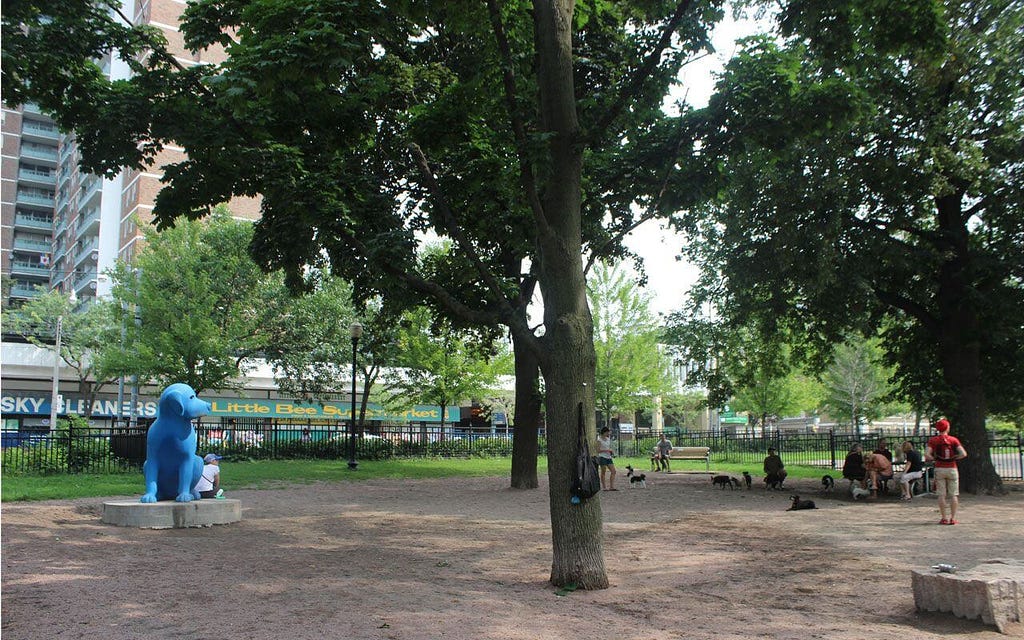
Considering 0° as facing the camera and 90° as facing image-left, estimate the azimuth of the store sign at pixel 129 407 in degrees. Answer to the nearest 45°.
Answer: approximately 0°

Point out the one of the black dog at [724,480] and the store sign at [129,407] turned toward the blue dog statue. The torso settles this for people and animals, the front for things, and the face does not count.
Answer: the store sign

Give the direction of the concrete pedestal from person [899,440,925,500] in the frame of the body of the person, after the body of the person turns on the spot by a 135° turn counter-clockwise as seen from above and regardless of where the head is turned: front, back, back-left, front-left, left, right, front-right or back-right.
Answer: right

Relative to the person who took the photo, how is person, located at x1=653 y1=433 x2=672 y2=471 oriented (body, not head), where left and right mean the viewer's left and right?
facing the viewer

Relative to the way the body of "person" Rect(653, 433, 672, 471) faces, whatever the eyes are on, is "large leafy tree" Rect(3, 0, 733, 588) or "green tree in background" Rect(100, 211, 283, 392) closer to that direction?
the large leafy tree

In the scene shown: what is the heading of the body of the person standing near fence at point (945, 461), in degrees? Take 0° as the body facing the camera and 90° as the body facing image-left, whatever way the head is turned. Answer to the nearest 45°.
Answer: approximately 180°

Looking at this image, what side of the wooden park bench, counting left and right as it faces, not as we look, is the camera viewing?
front

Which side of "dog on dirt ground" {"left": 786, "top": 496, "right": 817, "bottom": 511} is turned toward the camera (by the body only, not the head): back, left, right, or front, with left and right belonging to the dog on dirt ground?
left
